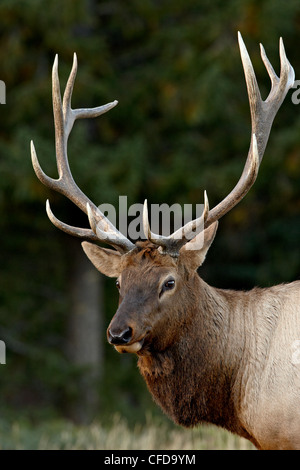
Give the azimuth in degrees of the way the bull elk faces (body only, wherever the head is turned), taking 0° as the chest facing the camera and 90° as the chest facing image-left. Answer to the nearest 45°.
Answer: approximately 45°
